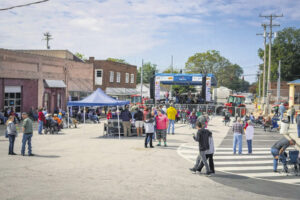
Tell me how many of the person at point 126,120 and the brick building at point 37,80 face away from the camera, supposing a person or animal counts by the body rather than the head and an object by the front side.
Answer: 1

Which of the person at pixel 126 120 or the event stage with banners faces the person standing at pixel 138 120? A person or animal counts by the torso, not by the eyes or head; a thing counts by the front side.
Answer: the event stage with banners

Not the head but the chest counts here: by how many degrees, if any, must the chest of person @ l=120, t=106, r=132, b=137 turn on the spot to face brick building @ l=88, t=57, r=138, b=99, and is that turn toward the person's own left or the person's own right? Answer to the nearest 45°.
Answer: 0° — they already face it

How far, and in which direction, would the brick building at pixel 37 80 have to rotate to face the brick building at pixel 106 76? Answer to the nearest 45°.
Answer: approximately 90° to its left

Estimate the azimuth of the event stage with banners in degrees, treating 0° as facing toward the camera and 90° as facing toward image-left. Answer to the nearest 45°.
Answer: approximately 0°

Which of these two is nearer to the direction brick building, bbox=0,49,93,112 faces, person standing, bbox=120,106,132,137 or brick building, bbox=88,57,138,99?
the person standing

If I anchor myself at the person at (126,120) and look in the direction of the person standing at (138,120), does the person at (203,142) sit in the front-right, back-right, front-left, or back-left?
front-right

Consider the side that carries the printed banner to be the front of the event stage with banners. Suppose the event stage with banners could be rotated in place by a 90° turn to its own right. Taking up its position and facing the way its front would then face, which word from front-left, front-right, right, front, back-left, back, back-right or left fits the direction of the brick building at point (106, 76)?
front-right

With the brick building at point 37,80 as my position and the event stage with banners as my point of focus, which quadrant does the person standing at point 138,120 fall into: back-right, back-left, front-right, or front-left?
front-right

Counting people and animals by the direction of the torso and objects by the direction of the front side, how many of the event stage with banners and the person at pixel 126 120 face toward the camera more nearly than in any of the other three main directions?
1

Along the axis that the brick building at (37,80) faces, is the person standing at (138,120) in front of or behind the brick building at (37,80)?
in front

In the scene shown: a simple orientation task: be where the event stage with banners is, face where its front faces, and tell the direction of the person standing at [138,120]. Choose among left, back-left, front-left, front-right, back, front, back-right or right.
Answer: front

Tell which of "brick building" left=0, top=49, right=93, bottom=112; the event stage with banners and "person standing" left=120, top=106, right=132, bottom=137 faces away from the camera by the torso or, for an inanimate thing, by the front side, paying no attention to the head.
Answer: the person standing

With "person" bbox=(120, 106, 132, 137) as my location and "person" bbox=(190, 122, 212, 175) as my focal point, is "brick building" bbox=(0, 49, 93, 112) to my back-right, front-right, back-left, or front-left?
back-right

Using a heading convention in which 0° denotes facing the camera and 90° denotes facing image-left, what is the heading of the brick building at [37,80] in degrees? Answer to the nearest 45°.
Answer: approximately 315°

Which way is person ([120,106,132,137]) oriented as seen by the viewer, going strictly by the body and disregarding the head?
away from the camera

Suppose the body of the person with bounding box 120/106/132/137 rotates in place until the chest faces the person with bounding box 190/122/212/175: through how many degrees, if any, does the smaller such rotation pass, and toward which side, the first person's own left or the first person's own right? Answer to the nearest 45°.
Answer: approximately 180°

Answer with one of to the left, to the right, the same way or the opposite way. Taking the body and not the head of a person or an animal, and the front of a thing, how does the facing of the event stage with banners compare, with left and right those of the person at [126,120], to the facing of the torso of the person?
the opposite way

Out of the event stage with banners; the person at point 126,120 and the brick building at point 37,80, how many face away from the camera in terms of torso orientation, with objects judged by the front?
1

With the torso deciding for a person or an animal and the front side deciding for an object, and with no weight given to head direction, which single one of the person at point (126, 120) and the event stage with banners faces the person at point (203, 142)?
the event stage with banners
